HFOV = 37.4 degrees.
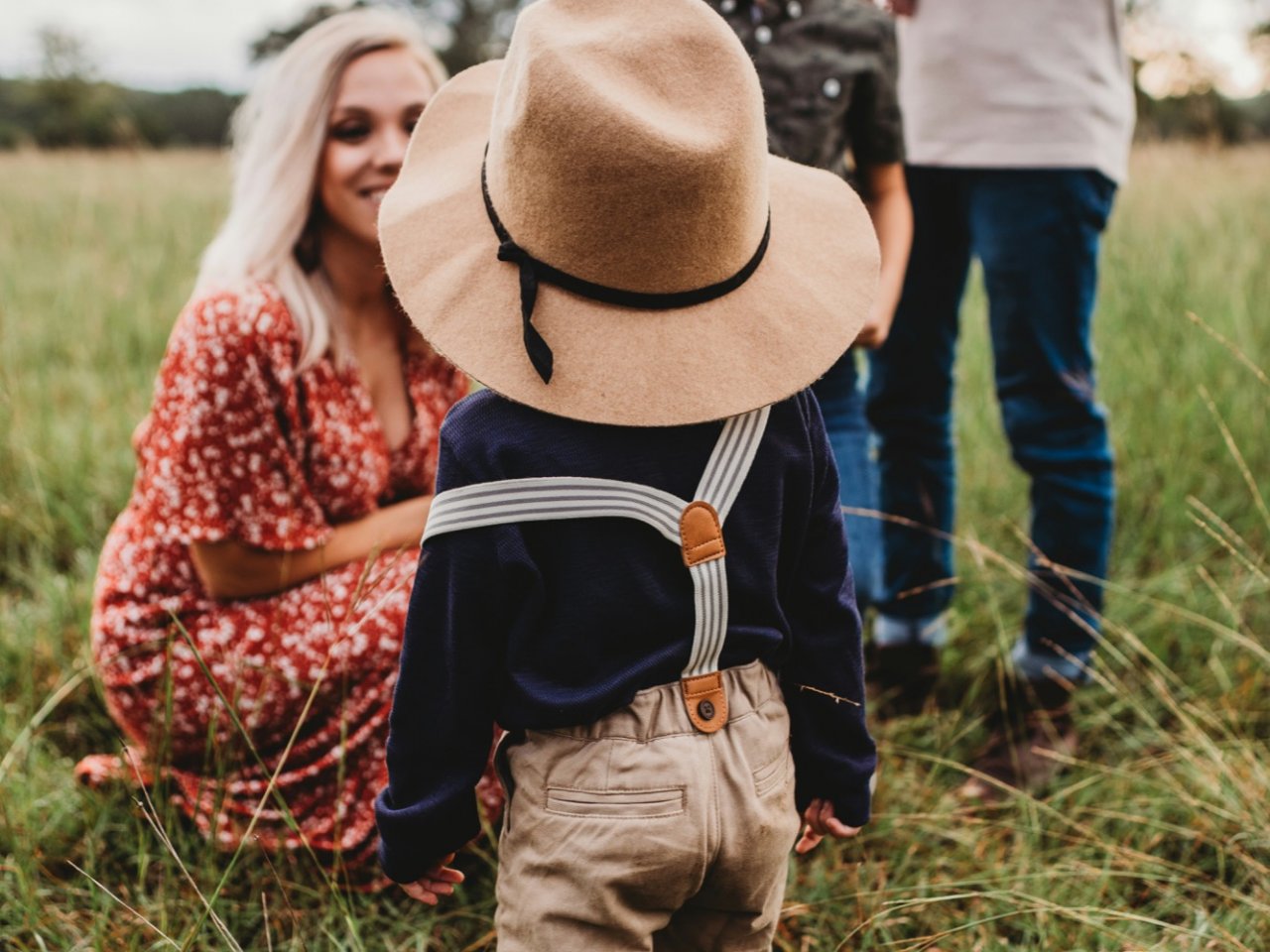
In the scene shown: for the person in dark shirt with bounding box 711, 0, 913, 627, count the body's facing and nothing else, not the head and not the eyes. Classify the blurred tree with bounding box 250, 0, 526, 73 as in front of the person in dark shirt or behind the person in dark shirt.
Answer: behind

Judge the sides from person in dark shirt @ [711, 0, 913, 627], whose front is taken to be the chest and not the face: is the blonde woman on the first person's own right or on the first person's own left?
on the first person's own right

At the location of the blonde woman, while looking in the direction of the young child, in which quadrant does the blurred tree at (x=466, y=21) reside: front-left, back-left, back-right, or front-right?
back-left

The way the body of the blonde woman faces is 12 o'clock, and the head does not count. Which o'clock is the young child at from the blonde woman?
The young child is roughly at 1 o'clock from the blonde woman.

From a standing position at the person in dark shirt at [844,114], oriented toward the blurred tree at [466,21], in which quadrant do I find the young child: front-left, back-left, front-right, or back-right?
back-left

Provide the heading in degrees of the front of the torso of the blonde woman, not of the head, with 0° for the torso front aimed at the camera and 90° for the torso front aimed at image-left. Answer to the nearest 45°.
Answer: approximately 315°

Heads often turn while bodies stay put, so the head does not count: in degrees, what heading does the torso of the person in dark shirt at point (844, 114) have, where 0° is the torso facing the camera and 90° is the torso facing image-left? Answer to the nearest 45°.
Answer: approximately 0°

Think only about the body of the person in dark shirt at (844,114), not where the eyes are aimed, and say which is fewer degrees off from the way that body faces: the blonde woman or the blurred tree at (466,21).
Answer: the blonde woman
